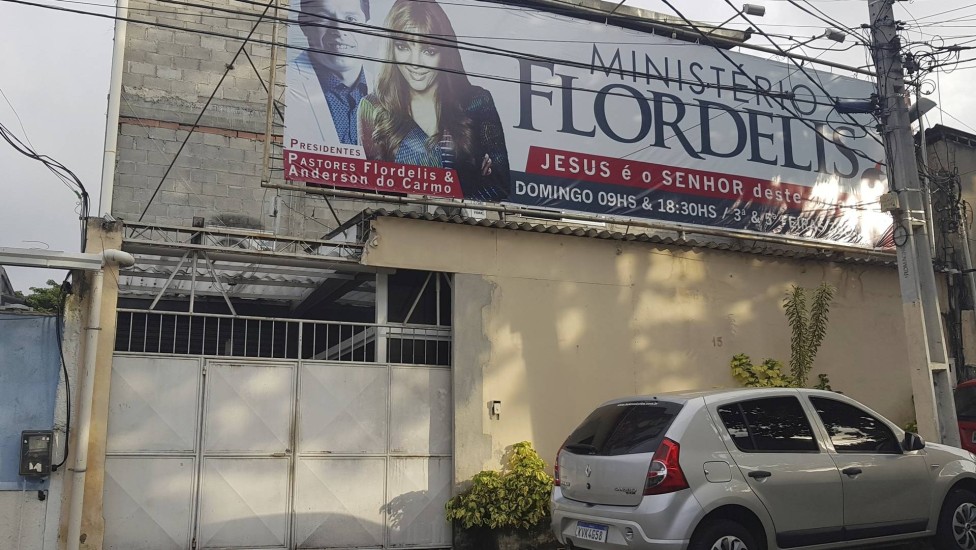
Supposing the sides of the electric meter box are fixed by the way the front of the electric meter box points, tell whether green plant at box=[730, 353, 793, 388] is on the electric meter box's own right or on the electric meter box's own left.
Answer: on the electric meter box's own left

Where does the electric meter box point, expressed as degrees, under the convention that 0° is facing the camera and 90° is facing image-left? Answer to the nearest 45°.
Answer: approximately 0°

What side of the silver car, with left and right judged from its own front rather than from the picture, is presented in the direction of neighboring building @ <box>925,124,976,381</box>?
front

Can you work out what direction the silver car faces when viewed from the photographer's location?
facing away from the viewer and to the right of the viewer

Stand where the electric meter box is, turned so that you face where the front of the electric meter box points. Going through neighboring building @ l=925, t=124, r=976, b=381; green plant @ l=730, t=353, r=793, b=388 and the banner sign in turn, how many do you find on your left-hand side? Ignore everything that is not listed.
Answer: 3

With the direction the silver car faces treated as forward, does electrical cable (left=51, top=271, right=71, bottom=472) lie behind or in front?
behind

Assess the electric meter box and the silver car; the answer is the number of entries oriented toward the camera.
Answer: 1

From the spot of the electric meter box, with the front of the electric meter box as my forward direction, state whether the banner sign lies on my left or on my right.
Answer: on my left

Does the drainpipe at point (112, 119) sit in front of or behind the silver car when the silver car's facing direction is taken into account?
behind

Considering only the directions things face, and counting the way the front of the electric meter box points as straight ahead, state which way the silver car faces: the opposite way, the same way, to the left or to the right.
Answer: to the left
